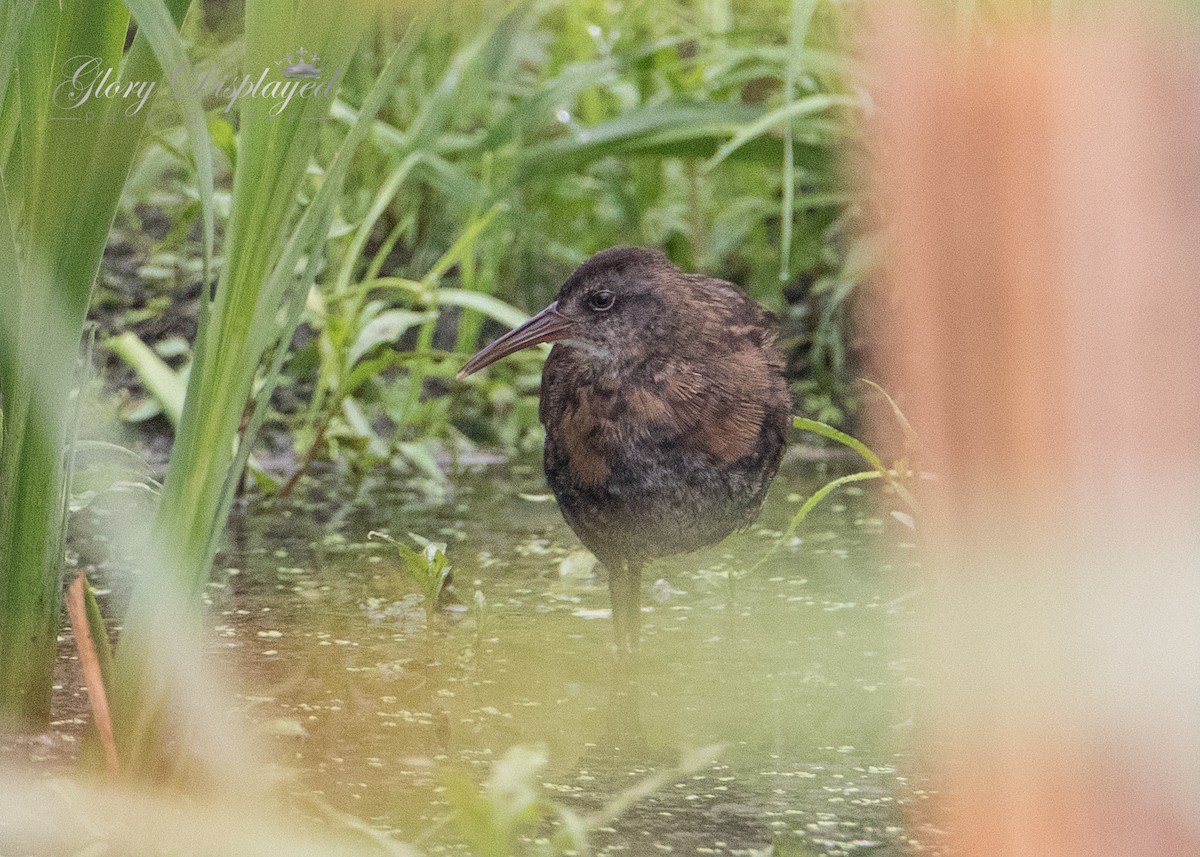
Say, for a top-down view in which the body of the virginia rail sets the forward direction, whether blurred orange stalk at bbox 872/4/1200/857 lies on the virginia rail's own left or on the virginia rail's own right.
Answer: on the virginia rail's own left

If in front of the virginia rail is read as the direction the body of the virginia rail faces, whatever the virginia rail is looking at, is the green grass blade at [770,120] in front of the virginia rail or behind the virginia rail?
behind

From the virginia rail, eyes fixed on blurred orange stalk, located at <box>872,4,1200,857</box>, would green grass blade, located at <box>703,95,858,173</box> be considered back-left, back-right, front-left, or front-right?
back-left

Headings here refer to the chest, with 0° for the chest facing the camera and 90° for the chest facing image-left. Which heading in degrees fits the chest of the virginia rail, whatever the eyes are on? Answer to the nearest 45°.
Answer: approximately 45°

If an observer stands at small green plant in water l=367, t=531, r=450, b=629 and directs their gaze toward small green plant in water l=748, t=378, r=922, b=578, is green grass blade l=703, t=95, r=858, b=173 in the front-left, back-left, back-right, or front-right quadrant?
front-left
